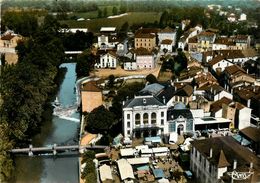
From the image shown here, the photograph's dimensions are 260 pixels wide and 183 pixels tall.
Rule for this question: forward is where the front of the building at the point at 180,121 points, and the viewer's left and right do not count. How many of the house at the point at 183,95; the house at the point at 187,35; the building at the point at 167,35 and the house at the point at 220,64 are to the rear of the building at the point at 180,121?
4

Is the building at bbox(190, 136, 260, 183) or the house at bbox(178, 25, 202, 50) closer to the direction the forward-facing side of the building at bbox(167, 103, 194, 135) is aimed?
the building

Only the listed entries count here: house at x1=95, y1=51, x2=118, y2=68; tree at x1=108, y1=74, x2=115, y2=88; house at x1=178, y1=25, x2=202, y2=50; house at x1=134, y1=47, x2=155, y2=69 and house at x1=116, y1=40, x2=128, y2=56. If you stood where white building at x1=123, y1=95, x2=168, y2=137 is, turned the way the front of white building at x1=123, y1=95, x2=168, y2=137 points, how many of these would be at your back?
5

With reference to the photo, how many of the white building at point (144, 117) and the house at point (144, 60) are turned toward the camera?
2

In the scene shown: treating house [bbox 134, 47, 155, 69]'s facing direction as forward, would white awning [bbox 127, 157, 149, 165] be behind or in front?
in front

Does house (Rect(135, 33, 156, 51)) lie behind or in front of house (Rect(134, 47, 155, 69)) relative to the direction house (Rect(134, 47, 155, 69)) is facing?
behind

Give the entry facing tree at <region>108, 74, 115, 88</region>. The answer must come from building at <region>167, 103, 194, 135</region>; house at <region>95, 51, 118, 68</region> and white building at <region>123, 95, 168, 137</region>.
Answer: the house

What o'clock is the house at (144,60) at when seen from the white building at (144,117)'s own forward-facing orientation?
The house is roughly at 6 o'clock from the white building.

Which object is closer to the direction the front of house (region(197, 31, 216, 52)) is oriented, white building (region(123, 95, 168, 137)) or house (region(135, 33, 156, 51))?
the white building

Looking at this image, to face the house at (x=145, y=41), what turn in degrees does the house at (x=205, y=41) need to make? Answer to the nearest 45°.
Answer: approximately 90° to its right
